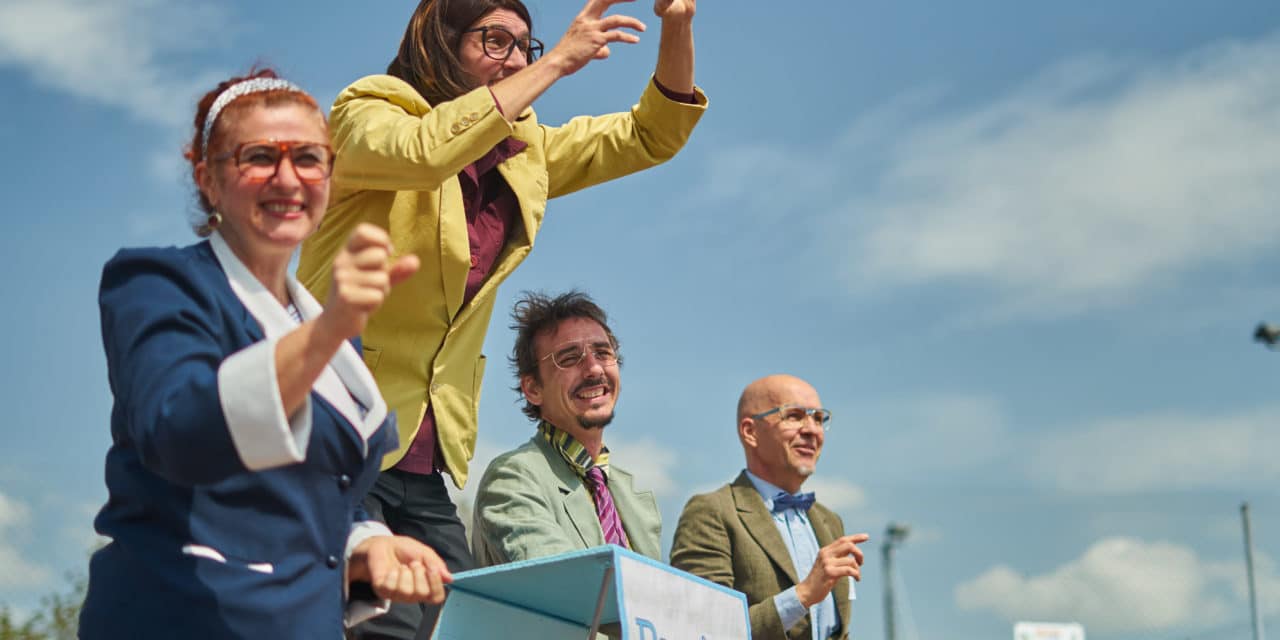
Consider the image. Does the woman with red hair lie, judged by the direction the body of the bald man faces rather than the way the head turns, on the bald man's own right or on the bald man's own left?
on the bald man's own right

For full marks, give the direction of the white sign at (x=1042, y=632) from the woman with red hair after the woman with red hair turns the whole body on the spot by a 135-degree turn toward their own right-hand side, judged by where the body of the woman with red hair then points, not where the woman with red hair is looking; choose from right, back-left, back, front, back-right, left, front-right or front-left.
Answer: back-right

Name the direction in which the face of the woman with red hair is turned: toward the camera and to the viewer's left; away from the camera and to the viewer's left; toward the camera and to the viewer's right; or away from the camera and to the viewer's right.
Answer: toward the camera and to the viewer's right

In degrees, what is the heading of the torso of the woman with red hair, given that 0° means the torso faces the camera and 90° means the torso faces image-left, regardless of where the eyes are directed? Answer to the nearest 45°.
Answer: approximately 315°

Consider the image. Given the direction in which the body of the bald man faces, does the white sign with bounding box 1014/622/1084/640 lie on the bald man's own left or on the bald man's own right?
on the bald man's own left

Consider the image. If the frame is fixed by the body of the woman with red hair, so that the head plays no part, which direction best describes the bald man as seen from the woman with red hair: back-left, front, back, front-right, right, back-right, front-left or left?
left

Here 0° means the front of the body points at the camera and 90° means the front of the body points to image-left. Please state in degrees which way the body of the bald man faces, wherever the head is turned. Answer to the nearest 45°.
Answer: approximately 315°
